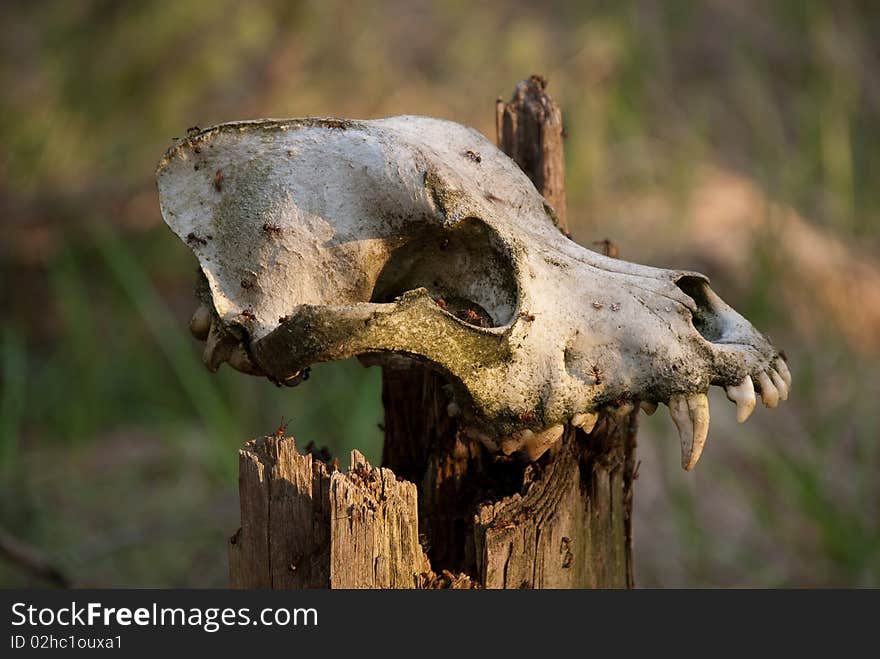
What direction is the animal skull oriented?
to the viewer's right
